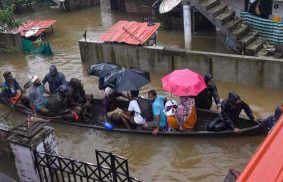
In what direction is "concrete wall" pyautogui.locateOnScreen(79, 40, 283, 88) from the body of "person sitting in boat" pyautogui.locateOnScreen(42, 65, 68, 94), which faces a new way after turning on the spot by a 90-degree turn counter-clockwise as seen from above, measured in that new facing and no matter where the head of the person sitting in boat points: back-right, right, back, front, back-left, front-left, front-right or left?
front

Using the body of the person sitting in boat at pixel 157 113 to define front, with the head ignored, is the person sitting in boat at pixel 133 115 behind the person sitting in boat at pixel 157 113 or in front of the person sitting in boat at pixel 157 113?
in front

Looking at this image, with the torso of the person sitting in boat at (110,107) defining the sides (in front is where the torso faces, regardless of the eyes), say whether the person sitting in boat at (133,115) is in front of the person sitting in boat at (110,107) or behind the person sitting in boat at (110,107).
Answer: in front

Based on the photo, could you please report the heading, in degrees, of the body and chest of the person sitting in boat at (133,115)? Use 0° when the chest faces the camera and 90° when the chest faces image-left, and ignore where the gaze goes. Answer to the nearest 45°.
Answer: approximately 90°

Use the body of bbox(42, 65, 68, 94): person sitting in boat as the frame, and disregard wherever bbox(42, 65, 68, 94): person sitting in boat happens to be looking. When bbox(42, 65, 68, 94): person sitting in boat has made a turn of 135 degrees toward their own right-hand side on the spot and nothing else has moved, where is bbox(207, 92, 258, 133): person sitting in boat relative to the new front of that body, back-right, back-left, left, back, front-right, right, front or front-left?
back
